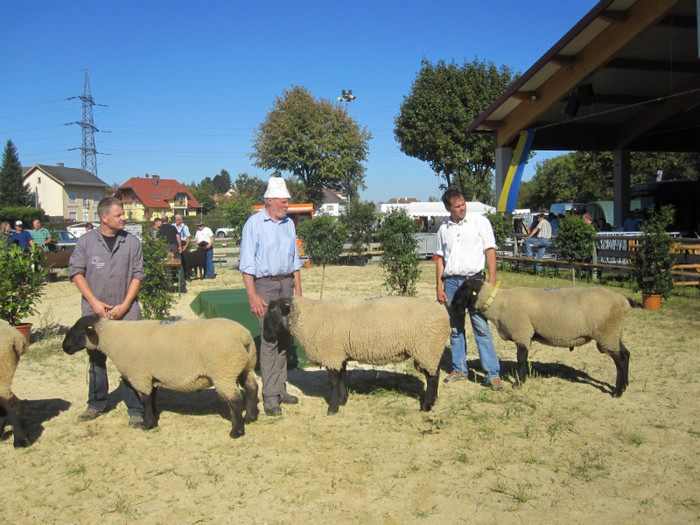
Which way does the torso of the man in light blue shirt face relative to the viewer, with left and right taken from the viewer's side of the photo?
facing the viewer and to the right of the viewer

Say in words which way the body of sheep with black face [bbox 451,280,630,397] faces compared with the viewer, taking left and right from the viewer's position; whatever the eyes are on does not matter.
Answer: facing to the left of the viewer

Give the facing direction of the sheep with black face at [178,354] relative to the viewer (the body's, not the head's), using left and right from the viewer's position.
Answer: facing to the left of the viewer

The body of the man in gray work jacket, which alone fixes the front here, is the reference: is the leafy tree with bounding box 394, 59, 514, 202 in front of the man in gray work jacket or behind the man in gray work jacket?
behind

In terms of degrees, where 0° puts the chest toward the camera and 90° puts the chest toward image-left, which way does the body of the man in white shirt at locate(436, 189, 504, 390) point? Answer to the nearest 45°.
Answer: approximately 0°

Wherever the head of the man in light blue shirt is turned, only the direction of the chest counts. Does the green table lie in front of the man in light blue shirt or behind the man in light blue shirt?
behind

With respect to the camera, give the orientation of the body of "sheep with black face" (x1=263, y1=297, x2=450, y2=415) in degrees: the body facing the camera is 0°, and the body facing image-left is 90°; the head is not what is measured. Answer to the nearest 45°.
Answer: approximately 90°

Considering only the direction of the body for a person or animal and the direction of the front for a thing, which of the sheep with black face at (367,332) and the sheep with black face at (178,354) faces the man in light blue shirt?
the sheep with black face at (367,332)

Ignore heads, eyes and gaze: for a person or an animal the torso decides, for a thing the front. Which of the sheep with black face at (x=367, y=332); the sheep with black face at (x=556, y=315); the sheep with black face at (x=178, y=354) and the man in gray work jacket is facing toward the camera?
the man in gray work jacket

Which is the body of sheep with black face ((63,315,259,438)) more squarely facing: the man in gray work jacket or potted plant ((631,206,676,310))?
the man in gray work jacket

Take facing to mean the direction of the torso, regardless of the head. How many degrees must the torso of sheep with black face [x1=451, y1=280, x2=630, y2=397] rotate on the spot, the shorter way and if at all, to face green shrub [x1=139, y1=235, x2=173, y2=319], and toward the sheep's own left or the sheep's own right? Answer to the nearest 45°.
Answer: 0° — it already faces it

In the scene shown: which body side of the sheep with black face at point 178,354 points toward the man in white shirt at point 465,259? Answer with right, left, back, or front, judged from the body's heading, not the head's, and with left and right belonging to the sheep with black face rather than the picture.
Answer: back
